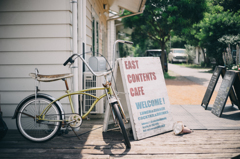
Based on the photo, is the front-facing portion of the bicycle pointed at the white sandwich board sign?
yes

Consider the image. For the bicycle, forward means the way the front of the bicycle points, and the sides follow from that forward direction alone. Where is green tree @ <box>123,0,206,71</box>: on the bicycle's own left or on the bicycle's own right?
on the bicycle's own left

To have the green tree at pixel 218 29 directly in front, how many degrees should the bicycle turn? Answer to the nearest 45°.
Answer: approximately 45° to its left

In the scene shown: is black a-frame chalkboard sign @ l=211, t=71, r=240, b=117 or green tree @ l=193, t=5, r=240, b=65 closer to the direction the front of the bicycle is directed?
the black a-frame chalkboard sign

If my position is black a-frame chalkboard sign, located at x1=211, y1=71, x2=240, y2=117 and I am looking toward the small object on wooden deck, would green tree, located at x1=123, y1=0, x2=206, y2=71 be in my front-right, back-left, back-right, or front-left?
back-right

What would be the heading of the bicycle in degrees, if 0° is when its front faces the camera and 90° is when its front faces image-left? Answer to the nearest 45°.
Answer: approximately 270°
